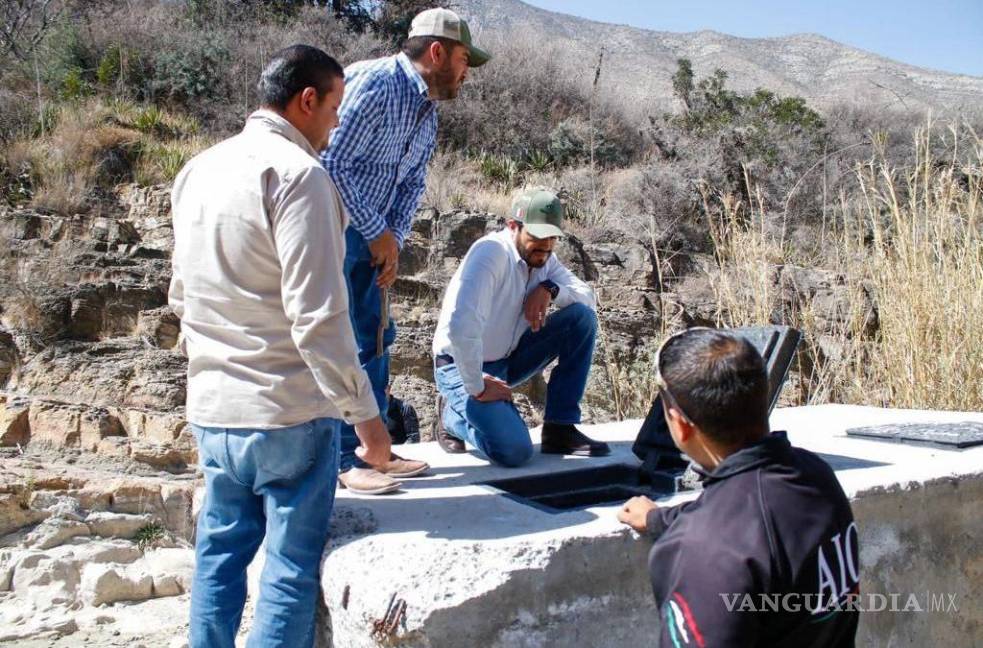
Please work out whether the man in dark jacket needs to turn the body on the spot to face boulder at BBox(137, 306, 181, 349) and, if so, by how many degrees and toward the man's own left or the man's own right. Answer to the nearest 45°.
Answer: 0° — they already face it

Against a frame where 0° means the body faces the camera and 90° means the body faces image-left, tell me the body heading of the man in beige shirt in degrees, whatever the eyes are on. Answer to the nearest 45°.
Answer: approximately 225°

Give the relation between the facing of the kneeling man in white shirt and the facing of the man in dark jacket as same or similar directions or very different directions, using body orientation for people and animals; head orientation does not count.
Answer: very different directions

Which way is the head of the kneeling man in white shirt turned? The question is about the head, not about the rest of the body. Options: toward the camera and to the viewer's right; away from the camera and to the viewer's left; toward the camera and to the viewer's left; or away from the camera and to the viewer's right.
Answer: toward the camera and to the viewer's right

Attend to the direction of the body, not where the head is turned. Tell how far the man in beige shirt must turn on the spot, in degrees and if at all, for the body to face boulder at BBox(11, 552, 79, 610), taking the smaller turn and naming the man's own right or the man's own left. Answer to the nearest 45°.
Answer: approximately 90° to the man's own left

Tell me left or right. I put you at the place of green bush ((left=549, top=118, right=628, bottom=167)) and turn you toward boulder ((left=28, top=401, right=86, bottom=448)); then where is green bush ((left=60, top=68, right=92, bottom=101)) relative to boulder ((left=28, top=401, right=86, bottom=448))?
right

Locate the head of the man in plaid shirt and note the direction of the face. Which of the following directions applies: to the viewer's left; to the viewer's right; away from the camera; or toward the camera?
to the viewer's right

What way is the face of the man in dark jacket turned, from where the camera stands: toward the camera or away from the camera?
away from the camera

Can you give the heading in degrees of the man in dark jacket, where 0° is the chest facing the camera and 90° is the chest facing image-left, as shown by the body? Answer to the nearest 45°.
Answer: approximately 135°

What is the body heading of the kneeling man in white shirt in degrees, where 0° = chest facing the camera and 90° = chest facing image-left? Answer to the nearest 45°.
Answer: approximately 315°
